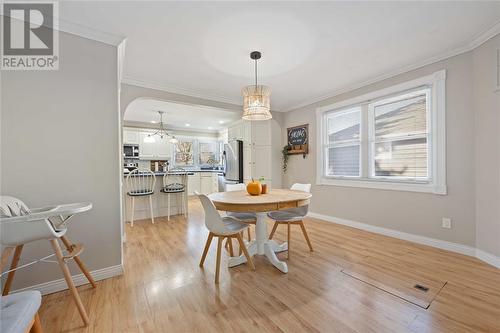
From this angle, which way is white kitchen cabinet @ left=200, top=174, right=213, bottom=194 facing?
toward the camera

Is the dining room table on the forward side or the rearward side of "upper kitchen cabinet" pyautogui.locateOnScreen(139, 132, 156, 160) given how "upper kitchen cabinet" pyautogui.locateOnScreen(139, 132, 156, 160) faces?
on the forward side

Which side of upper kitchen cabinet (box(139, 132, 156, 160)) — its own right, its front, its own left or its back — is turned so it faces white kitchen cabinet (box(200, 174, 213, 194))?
left

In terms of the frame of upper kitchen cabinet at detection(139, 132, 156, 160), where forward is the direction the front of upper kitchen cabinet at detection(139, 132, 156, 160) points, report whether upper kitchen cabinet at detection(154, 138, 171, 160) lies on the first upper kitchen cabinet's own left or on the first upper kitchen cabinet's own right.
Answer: on the first upper kitchen cabinet's own left

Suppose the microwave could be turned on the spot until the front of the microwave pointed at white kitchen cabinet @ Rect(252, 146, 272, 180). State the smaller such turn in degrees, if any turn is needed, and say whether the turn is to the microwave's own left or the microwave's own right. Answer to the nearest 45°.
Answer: approximately 45° to the microwave's own left

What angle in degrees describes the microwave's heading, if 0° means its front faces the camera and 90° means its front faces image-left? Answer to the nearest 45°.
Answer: approximately 0°

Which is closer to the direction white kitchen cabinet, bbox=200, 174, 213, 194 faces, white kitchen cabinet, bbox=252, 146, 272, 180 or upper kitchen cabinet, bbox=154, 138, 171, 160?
the white kitchen cabinet

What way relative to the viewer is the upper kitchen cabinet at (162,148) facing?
toward the camera

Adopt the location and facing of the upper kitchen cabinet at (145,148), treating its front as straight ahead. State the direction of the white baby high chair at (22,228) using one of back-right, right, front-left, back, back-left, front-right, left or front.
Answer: front

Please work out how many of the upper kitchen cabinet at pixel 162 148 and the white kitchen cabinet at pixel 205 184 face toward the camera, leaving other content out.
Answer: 2

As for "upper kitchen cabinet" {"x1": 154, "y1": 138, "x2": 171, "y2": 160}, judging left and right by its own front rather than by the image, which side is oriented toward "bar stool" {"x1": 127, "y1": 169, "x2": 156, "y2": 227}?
front

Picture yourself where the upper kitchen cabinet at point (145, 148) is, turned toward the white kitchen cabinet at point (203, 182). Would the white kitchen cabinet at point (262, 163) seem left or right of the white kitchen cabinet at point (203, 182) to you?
right

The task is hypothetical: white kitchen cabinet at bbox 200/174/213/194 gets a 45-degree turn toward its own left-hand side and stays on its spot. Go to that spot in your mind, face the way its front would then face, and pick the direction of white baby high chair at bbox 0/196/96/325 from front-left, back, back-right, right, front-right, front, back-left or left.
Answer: front-right

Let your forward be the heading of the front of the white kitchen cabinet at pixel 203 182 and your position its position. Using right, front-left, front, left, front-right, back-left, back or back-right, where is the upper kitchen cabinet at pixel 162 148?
right

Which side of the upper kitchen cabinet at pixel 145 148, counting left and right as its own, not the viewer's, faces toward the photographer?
front

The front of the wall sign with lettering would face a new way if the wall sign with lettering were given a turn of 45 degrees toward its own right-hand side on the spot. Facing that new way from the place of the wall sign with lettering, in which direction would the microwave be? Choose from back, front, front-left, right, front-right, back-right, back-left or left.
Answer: front

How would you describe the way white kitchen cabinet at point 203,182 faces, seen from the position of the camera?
facing the viewer
